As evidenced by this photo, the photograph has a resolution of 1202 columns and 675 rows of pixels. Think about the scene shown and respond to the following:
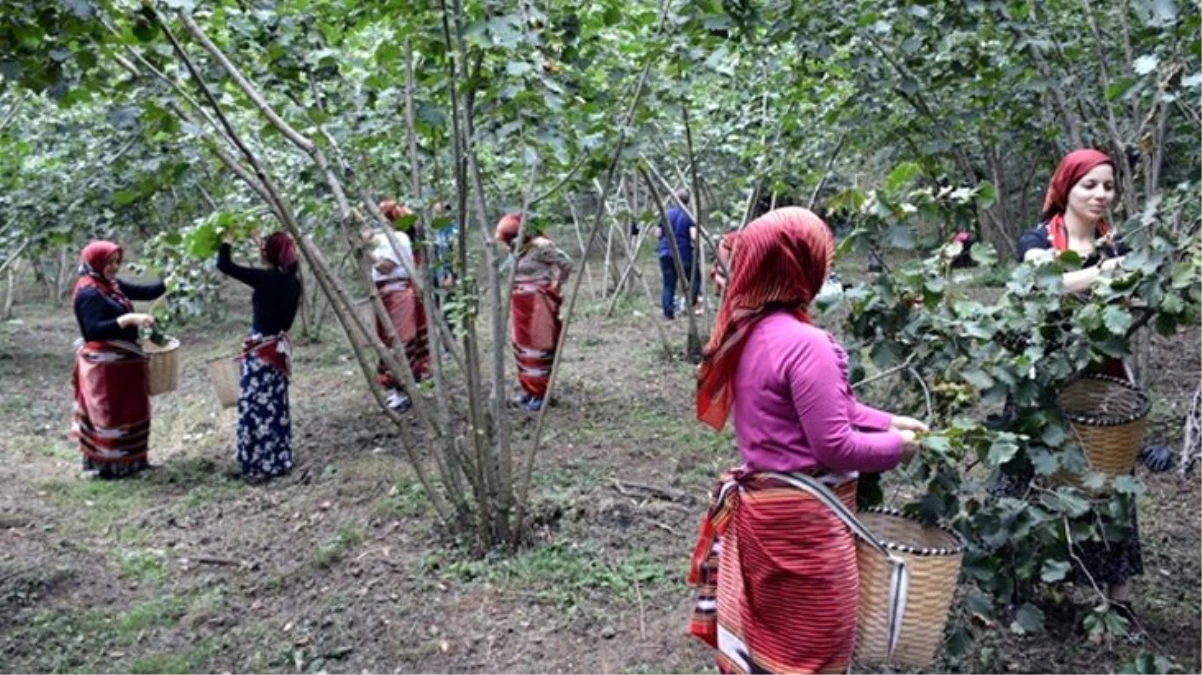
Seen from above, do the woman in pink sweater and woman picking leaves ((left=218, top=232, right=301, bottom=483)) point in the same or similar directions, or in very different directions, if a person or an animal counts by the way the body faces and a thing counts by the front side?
very different directions

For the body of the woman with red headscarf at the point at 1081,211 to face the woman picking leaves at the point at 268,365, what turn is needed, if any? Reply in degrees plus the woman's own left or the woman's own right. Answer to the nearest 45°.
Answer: approximately 135° to the woman's own right

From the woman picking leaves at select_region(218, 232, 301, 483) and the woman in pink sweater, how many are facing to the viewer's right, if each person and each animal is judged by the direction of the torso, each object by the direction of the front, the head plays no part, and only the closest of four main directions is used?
1

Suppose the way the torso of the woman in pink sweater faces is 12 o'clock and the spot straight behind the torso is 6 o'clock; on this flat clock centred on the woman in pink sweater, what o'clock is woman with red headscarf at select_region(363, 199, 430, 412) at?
The woman with red headscarf is roughly at 8 o'clock from the woman in pink sweater.

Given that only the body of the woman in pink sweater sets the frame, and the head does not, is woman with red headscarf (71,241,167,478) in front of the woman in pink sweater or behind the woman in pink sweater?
behind

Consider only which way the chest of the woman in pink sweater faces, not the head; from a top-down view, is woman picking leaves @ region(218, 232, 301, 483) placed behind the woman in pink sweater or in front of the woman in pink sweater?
behind

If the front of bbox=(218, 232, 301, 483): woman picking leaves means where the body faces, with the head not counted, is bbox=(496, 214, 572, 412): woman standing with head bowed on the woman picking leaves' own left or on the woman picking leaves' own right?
on the woman picking leaves' own right

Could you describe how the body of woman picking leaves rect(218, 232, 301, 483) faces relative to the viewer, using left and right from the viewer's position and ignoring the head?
facing away from the viewer and to the left of the viewer

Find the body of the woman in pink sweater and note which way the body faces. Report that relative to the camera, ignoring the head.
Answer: to the viewer's right

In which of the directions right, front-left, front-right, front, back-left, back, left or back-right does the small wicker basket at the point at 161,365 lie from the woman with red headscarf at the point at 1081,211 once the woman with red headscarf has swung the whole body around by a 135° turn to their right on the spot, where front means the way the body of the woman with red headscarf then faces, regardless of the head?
front

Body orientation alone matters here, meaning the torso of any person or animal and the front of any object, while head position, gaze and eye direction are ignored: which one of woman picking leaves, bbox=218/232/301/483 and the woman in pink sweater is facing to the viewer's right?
the woman in pink sweater

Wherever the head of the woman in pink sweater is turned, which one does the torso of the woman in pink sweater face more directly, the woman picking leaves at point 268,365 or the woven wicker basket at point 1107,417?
the woven wicker basket

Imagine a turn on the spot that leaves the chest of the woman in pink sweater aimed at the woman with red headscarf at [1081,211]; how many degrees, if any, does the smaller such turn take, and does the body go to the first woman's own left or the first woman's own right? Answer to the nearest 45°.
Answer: approximately 45° to the first woman's own left

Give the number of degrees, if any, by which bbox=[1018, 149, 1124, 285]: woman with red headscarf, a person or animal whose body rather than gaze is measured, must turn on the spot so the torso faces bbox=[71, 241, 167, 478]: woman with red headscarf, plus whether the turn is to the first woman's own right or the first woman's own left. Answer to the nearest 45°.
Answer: approximately 135° to the first woman's own right
